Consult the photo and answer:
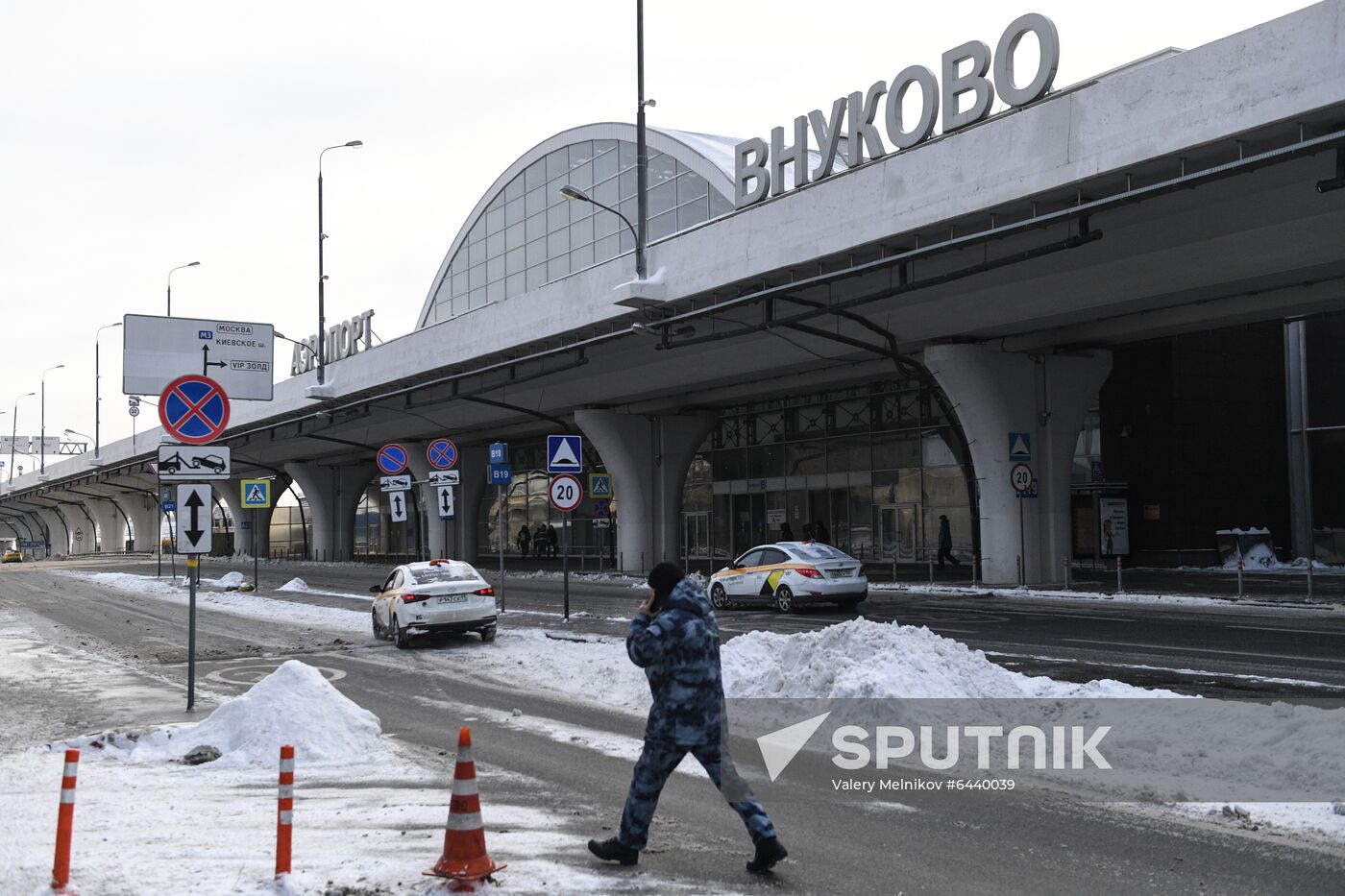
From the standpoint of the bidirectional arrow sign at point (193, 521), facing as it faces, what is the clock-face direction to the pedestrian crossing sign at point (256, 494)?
The pedestrian crossing sign is roughly at 6 o'clock from the bidirectional arrow sign.

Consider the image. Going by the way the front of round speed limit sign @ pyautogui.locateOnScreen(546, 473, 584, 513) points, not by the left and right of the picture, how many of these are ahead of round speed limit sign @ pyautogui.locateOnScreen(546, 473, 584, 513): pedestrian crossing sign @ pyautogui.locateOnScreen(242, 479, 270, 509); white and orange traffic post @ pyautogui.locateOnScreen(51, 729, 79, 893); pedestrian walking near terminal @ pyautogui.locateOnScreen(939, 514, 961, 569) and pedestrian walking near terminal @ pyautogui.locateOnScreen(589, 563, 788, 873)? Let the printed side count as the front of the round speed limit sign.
2

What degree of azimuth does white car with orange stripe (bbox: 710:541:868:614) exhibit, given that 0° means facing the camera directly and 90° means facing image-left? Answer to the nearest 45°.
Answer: approximately 135°

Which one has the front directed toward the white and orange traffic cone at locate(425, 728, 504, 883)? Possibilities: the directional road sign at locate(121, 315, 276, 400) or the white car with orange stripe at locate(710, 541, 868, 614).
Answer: the directional road sign

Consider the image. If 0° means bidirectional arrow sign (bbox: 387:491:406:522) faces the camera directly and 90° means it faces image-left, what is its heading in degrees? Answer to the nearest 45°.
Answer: approximately 0°

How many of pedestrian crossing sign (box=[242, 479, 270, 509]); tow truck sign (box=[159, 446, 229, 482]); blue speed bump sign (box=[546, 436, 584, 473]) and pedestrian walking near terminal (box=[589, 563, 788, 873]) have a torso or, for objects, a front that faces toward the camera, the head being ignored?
3
